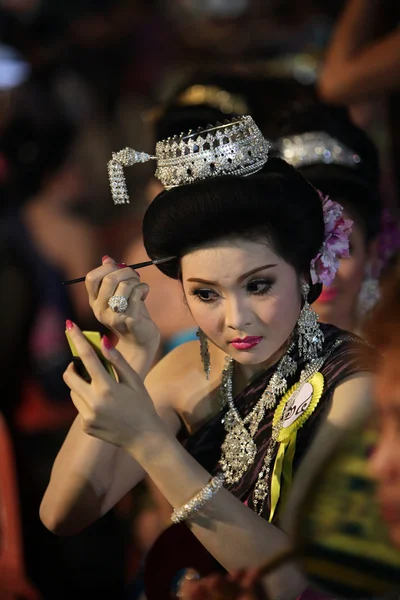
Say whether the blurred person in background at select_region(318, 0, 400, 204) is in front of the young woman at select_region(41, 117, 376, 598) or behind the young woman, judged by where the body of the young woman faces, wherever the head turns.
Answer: behind

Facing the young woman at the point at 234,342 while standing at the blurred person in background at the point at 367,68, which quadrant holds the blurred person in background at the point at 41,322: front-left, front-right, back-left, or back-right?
front-right

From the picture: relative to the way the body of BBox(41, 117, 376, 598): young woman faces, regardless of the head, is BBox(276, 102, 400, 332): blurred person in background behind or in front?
behind

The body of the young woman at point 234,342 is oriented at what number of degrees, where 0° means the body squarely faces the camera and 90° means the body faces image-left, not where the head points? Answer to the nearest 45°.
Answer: approximately 45°

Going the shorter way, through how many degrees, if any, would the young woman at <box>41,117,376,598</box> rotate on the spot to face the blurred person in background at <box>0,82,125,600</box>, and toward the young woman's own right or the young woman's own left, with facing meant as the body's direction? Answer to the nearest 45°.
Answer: approximately 135° to the young woman's own right

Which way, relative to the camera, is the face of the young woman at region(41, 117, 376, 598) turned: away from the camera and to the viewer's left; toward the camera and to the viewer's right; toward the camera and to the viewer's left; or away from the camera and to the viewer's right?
toward the camera and to the viewer's left

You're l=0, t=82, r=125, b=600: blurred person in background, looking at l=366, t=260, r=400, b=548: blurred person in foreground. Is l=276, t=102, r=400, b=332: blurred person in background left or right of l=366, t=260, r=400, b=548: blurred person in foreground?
left
